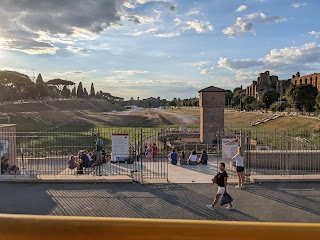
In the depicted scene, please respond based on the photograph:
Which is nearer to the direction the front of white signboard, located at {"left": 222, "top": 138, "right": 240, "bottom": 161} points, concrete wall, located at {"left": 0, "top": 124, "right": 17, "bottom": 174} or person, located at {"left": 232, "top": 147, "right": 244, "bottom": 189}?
the person

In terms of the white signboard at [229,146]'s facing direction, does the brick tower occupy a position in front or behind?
behind

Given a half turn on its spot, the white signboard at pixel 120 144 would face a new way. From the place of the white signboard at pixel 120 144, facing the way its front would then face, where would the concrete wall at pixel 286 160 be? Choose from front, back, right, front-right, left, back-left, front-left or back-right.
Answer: right

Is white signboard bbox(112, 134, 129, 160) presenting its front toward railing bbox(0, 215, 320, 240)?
yes

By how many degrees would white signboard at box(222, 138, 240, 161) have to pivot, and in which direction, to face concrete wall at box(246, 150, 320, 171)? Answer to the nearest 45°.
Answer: approximately 135° to its left

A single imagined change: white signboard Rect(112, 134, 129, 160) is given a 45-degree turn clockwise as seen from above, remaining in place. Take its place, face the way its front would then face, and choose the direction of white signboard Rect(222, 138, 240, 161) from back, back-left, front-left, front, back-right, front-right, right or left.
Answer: back-left

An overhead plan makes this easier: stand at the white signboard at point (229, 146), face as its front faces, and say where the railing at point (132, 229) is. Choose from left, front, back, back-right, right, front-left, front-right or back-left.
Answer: front

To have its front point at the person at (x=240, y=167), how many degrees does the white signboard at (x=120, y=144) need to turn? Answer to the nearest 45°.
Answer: approximately 45° to its left

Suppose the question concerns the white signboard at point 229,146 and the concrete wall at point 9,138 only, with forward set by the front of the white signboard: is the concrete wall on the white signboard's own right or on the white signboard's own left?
on the white signboard's own right

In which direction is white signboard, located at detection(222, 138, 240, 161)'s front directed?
toward the camera
